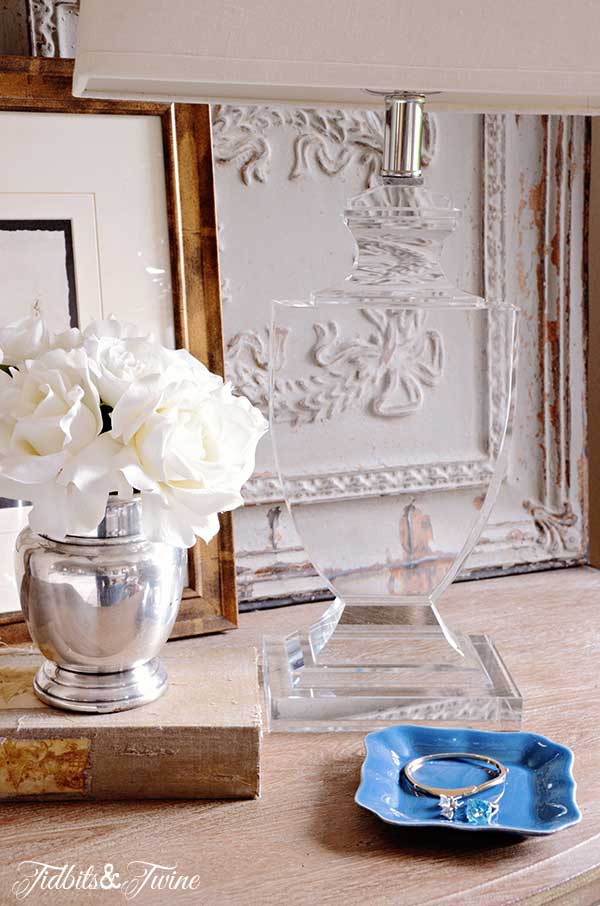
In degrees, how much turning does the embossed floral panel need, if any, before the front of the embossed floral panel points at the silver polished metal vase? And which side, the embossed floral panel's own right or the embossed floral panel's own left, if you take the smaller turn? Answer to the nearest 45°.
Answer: approximately 45° to the embossed floral panel's own right

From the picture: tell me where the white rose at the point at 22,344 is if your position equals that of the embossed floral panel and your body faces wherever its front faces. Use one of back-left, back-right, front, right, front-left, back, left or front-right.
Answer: front-right

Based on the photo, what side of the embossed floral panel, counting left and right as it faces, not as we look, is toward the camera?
front

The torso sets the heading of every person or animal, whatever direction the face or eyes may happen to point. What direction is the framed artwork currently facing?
toward the camera

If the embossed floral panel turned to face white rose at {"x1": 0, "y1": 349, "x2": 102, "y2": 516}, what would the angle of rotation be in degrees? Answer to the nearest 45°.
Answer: approximately 45° to its right

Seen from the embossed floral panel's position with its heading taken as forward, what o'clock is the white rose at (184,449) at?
The white rose is roughly at 1 o'clock from the embossed floral panel.

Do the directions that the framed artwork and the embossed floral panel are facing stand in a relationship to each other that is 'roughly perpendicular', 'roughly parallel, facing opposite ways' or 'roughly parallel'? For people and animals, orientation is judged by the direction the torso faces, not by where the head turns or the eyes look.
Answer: roughly parallel

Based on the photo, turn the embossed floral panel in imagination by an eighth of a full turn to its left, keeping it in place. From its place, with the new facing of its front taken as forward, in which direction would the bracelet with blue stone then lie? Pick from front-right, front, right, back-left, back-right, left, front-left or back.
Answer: front-right

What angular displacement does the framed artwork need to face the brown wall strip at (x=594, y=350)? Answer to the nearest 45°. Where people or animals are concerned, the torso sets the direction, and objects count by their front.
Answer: approximately 90° to its left

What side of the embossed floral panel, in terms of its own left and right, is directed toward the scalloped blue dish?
front

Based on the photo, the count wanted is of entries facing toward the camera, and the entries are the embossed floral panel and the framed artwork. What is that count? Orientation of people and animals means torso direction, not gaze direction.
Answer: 2

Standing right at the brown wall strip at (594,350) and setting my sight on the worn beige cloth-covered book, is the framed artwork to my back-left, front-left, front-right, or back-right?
front-right
